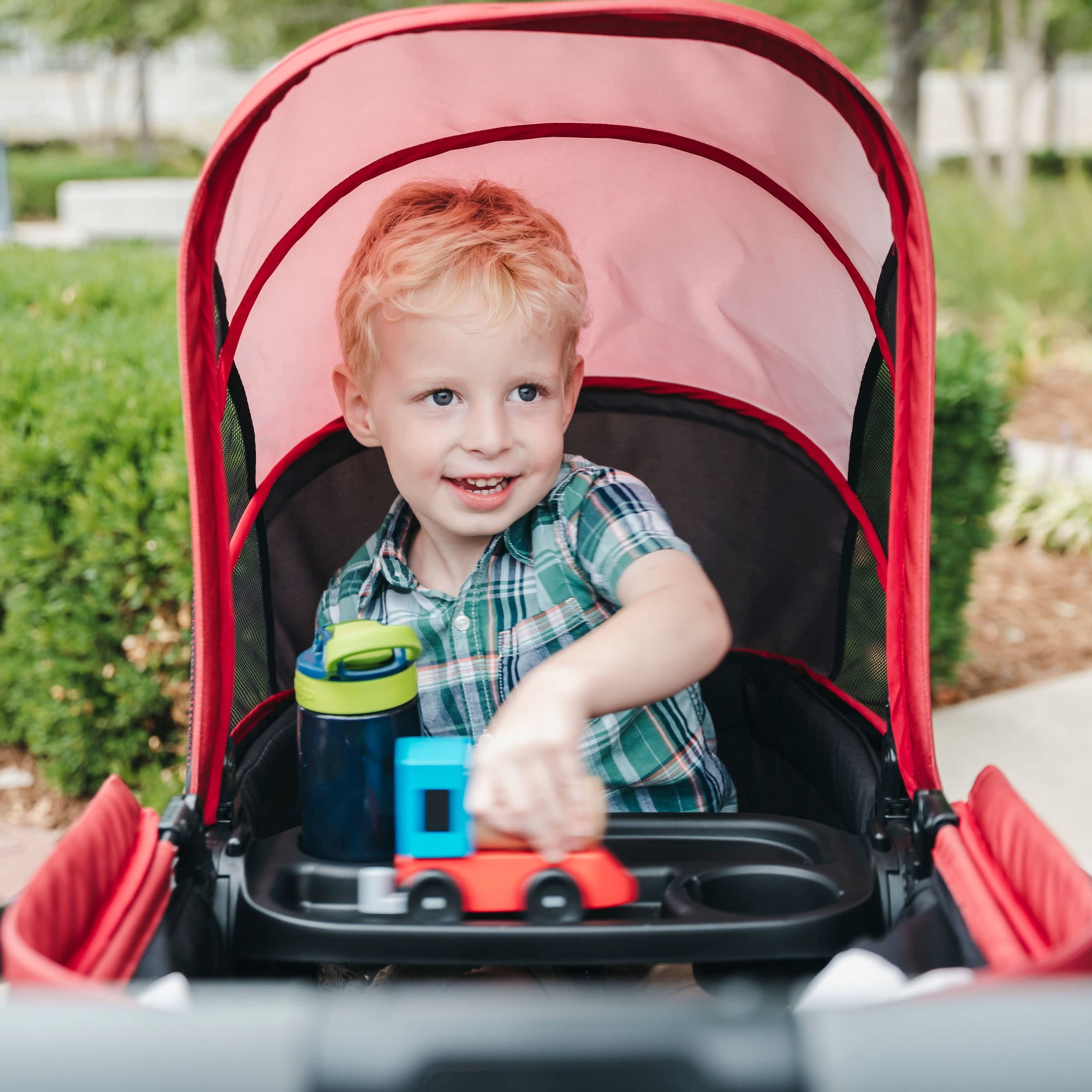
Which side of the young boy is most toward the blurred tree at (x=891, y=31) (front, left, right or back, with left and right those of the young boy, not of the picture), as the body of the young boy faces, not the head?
back

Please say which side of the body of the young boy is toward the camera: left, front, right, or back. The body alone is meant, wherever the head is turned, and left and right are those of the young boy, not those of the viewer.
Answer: front

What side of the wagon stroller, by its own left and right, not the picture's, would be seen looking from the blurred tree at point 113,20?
back

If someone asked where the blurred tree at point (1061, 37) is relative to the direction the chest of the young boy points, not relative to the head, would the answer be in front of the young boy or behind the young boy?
behind

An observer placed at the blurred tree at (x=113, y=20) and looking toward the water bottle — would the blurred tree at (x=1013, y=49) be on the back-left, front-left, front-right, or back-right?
front-left

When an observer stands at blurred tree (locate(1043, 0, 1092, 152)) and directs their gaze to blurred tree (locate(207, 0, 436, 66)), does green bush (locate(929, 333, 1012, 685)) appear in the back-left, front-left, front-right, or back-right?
front-left

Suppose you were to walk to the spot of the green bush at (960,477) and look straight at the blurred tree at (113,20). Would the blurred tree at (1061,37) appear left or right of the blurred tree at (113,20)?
right

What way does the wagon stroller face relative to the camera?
toward the camera
